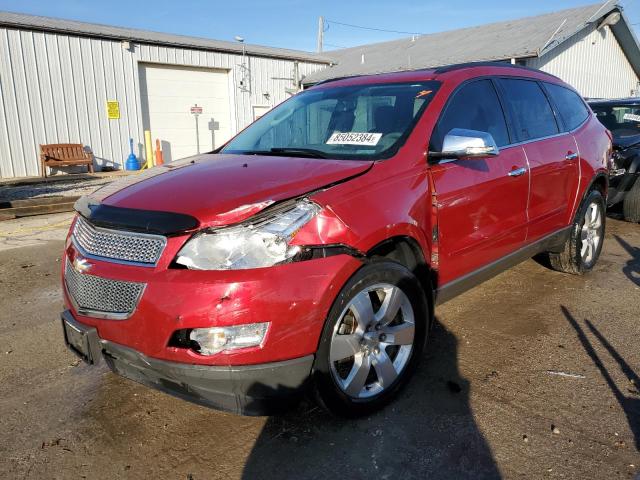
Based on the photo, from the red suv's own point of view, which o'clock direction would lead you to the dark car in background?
The dark car in background is roughly at 6 o'clock from the red suv.

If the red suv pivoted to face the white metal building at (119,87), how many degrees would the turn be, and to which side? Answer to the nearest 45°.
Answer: approximately 90° to its right

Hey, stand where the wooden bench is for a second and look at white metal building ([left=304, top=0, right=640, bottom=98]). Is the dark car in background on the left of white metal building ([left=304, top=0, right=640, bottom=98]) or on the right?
right

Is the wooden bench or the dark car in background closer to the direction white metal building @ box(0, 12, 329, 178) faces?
the dark car in background

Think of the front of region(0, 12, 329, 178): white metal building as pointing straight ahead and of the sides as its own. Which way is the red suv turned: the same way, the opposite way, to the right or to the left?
to the right

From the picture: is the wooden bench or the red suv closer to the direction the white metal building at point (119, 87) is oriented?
the red suv

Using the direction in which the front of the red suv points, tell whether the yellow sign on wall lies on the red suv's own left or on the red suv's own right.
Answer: on the red suv's own right

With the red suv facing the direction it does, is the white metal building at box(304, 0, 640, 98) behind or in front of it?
behind

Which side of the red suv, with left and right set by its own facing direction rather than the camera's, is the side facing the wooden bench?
right

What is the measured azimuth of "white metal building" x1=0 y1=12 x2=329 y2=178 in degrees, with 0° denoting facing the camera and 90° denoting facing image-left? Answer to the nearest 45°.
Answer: approximately 315°

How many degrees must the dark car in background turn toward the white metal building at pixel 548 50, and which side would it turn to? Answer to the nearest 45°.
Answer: approximately 135° to its right

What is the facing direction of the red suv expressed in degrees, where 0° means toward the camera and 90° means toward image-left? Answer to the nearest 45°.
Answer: approximately 45°

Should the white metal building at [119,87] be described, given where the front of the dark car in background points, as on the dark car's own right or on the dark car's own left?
on the dark car's own right
